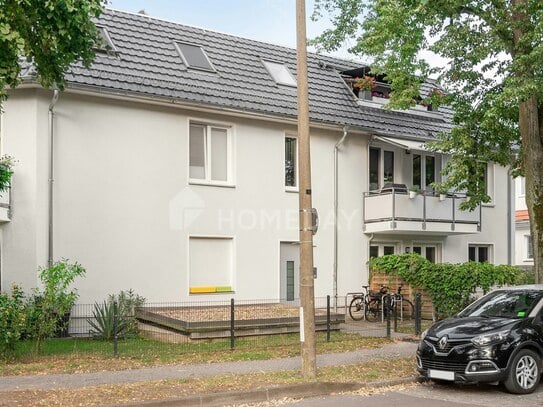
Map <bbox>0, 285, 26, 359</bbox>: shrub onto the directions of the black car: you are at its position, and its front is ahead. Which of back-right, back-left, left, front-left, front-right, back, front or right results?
front-right

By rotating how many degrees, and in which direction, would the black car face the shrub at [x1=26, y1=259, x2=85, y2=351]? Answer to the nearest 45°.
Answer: approximately 45° to its right

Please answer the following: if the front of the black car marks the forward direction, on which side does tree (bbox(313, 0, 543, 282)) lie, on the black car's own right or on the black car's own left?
on the black car's own right

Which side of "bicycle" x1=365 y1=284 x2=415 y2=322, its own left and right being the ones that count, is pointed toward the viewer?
right

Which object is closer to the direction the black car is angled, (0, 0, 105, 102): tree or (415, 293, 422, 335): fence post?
the tree

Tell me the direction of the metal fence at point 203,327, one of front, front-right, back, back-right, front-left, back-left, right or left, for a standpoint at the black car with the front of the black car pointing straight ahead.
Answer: right

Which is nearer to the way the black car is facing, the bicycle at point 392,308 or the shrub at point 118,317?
the shrub

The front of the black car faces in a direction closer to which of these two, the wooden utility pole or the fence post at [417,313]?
the wooden utility pole

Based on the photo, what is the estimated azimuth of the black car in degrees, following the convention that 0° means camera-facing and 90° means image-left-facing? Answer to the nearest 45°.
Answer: approximately 45°
